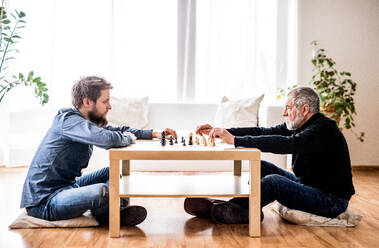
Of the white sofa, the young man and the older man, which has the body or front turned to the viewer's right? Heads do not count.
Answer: the young man

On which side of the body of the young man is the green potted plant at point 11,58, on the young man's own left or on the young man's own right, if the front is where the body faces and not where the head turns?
on the young man's own left

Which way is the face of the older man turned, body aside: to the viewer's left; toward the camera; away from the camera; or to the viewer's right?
to the viewer's left

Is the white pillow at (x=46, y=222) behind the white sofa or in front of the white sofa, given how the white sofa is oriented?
in front

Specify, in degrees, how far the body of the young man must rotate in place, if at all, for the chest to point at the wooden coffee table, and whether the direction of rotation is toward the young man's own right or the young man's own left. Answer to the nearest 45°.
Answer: approximately 45° to the young man's own right

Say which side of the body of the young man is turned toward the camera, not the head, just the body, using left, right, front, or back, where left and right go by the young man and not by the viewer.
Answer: right

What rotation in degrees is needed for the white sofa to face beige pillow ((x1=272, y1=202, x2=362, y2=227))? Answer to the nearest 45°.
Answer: approximately 45° to its left

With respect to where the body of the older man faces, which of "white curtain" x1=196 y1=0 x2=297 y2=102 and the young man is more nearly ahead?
the young man

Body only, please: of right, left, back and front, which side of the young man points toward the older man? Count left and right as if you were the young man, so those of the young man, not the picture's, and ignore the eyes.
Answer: front

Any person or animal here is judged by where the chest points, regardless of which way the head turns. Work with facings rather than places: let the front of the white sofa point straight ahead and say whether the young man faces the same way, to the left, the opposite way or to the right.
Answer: to the left

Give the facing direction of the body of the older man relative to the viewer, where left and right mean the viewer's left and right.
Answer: facing to the left of the viewer

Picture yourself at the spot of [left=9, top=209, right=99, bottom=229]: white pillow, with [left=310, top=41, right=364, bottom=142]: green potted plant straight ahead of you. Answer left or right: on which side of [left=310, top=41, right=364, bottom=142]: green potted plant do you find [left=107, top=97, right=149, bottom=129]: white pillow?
left

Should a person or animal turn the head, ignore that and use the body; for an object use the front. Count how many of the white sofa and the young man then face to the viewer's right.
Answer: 1
